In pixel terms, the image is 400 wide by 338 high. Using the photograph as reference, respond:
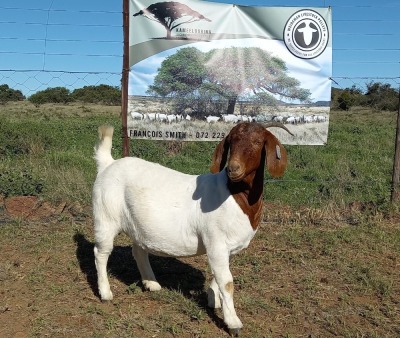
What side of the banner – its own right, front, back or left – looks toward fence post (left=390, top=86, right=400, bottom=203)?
left

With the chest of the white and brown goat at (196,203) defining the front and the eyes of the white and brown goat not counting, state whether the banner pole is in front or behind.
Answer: behind

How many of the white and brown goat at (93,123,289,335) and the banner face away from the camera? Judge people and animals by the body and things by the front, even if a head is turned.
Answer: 0

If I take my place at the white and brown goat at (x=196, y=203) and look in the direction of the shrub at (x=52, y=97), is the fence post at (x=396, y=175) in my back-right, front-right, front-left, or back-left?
front-right

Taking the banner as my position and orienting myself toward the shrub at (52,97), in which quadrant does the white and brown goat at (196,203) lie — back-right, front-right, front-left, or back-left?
back-left

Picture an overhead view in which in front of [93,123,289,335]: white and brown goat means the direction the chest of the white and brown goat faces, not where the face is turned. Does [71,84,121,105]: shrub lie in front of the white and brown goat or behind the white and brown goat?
behind

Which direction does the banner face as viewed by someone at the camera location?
facing the viewer

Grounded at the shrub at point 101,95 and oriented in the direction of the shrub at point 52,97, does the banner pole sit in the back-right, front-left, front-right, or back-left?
back-left

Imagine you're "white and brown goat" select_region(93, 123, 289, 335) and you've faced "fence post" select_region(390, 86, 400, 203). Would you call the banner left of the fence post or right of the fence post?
left

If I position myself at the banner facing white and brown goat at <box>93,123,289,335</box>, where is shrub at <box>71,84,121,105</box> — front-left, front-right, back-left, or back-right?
back-right

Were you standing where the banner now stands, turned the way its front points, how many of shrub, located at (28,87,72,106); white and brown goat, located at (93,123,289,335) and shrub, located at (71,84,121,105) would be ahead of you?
1

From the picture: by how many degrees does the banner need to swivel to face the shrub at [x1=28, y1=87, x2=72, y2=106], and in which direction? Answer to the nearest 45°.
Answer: approximately 135° to its right

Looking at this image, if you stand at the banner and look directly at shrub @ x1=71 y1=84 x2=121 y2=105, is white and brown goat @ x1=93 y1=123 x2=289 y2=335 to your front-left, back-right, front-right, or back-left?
back-left

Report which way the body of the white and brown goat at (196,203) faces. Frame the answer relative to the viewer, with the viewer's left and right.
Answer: facing the viewer and to the right of the viewer
